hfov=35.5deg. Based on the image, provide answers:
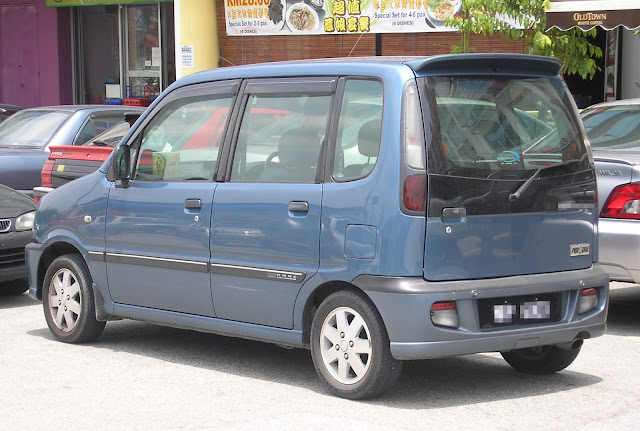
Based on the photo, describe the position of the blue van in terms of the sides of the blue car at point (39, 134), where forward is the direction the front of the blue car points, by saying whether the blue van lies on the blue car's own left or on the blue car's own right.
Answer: on the blue car's own right

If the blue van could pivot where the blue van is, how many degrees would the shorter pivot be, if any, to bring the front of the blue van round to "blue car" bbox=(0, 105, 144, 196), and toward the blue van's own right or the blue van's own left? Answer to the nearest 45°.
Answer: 0° — it already faces it

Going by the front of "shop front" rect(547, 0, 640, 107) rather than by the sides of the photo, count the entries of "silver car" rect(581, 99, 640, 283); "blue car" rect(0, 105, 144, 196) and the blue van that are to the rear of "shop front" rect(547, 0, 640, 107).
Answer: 0

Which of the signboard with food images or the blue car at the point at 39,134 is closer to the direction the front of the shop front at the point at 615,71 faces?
the blue car

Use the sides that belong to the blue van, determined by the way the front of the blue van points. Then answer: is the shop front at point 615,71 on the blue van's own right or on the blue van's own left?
on the blue van's own right

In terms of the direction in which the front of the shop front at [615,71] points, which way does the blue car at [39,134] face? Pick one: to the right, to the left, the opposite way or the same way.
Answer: the opposite way

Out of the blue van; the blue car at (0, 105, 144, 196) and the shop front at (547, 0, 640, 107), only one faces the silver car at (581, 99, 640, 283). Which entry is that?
the shop front

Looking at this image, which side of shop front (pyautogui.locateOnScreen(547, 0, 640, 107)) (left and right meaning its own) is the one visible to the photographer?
front

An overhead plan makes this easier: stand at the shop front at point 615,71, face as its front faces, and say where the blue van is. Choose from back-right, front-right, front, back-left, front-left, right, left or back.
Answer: front

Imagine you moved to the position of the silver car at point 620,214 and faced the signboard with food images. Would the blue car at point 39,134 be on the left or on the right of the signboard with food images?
left

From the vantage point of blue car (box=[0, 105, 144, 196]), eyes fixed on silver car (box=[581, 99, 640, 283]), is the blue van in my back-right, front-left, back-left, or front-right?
front-right

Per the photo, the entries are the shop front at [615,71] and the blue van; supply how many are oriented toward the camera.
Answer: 1

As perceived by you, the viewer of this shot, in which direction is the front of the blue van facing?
facing away from the viewer and to the left of the viewer

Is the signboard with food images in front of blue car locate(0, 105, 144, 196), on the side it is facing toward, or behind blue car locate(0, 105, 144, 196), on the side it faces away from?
in front

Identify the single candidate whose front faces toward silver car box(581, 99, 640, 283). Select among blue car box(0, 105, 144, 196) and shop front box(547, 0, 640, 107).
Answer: the shop front

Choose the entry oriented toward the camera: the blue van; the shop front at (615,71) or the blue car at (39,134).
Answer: the shop front

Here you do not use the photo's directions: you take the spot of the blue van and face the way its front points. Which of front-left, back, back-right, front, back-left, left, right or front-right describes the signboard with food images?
front-right

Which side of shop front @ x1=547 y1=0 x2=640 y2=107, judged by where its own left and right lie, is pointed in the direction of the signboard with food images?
right

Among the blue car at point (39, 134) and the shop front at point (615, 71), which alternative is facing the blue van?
the shop front
